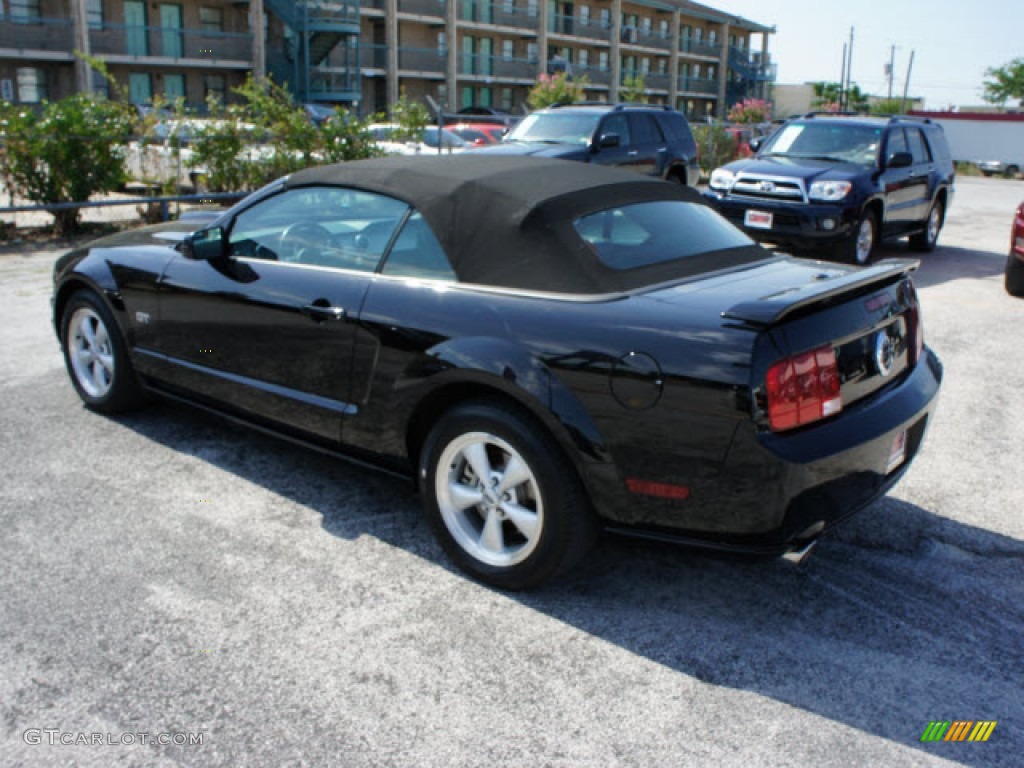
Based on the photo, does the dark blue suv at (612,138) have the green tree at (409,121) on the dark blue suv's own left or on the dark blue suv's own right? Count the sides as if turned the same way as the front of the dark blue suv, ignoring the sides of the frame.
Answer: on the dark blue suv's own right

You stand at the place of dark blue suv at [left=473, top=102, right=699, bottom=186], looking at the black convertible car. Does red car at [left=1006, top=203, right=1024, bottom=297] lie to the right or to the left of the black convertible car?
left

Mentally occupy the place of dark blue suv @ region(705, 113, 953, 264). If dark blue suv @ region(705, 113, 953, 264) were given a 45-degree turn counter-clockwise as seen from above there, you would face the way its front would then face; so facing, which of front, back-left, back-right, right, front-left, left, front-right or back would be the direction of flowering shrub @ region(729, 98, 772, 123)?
back

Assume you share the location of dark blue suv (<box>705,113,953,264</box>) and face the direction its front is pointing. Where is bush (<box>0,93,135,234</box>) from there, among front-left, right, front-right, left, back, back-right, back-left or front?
front-right

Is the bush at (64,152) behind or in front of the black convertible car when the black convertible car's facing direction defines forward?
in front

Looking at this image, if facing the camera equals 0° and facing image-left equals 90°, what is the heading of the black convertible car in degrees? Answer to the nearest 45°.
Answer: approximately 135°

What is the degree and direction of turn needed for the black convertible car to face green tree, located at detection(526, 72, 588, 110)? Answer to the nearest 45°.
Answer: approximately 45° to its right

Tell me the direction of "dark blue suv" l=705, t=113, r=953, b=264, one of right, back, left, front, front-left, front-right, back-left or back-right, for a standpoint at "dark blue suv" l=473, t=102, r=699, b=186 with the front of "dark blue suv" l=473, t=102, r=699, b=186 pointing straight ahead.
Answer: left

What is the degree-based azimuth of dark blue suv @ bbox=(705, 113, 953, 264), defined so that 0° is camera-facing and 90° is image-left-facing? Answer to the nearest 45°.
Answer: approximately 45°

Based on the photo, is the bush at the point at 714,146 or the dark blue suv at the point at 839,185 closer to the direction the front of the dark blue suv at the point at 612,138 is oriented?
the dark blue suv

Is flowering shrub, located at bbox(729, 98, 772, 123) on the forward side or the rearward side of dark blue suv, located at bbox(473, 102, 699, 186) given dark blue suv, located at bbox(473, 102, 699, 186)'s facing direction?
on the rearward side

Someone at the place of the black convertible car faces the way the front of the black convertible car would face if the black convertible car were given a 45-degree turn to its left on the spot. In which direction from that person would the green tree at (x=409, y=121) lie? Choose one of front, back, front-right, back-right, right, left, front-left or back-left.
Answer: right

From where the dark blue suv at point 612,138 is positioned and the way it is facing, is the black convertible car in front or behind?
in front

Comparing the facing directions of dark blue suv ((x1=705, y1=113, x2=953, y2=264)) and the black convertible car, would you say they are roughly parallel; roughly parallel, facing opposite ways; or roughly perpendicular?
roughly perpendicular

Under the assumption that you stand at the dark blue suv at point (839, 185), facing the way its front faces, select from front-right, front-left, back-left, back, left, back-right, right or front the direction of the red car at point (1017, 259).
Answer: left

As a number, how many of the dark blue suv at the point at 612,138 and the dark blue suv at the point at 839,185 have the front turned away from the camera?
0

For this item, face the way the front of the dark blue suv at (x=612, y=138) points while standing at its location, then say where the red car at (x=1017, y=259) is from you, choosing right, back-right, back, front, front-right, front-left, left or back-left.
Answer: left

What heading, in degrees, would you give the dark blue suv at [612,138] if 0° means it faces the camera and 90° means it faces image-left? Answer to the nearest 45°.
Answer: approximately 45°
